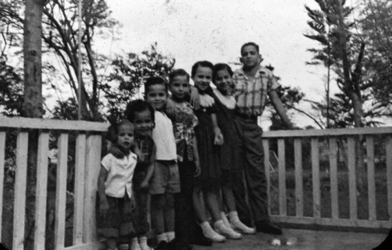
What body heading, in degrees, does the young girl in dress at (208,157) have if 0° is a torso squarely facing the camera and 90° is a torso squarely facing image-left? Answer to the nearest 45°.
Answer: approximately 315°

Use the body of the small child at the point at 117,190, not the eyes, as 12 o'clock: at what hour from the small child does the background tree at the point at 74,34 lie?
The background tree is roughly at 7 o'clock from the small child.

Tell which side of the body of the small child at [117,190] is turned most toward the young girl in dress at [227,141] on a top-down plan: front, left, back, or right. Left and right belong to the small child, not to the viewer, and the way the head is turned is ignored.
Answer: left

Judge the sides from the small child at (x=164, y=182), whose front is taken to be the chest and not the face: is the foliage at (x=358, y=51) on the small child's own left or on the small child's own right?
on the small child's own left

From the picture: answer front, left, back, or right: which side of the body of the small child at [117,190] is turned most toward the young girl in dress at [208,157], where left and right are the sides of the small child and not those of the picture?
left

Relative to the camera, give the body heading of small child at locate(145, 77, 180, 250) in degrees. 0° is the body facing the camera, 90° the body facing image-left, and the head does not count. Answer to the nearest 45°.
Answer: approximately 315°
